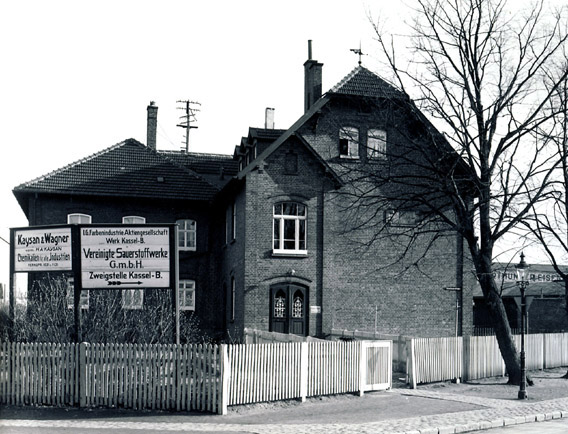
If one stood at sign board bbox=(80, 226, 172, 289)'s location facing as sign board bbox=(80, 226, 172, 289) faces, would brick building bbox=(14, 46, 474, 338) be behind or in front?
behind

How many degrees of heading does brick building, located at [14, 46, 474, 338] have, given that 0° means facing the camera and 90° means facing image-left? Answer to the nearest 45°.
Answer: approximately 0°

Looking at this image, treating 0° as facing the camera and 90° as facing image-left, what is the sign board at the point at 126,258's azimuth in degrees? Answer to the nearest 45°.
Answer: approximately 0°

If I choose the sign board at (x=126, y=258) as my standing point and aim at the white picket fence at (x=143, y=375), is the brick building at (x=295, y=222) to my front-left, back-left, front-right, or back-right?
back-left

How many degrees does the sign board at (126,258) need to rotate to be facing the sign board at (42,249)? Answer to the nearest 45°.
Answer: approximately 135° to its right

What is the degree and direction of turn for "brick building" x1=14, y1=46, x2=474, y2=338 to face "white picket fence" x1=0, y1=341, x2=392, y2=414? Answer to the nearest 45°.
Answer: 0° — it already faces it
